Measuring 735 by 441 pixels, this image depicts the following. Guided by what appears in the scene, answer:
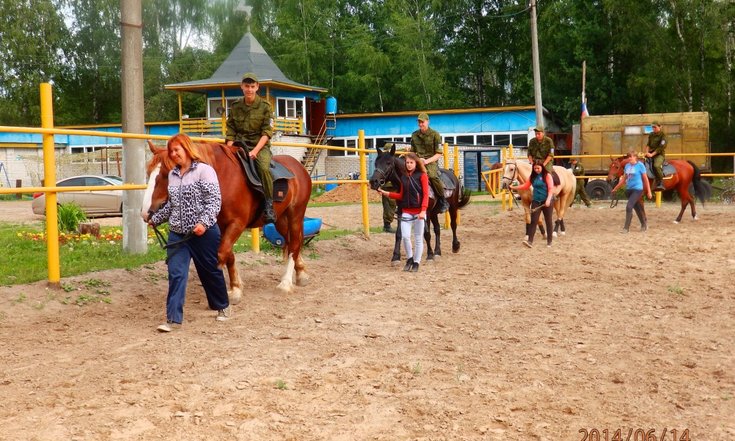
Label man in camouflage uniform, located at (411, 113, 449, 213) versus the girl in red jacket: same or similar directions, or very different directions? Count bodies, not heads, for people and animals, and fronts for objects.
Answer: same or similar directions

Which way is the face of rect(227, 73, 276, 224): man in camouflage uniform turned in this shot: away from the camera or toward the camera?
toward the camera

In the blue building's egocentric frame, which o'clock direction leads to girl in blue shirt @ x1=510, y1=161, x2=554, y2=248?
The girl in blue shirt is roughly at 12 o'clock from the blue building.

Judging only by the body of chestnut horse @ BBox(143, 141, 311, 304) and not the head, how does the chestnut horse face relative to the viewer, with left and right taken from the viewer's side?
facing the viewer and to the left of the viewer

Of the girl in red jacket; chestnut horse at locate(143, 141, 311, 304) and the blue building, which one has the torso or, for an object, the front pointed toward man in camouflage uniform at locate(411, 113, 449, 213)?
the blue building

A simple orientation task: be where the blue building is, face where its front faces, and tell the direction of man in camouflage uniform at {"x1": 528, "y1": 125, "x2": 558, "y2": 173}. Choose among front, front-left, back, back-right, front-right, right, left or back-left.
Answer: front

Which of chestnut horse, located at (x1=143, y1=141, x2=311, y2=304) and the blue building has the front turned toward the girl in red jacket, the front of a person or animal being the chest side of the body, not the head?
the blue building

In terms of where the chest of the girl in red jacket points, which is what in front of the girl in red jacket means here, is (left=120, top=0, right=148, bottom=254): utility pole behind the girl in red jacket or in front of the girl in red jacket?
in front
